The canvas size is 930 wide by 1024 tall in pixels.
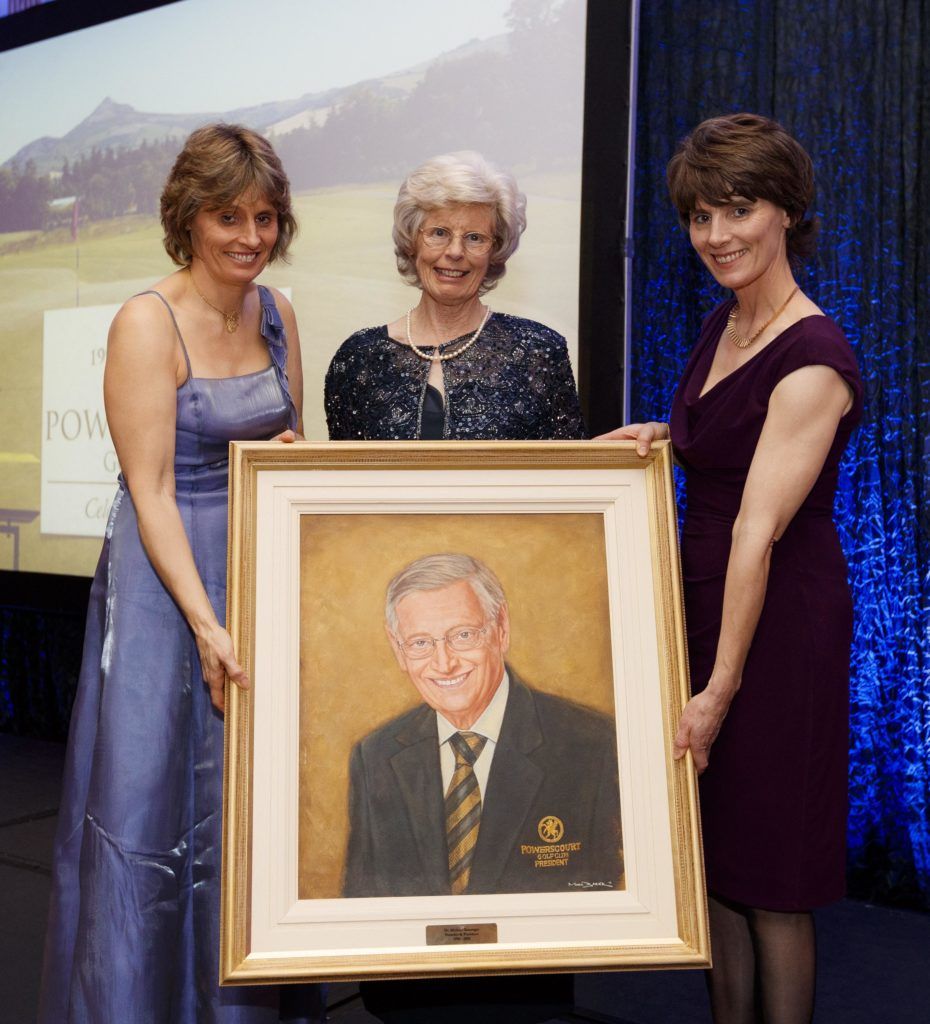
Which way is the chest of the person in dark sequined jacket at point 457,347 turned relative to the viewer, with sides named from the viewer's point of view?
facing the viewer

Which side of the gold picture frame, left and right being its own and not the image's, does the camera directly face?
front

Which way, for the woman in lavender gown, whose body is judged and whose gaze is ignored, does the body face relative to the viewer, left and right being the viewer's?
facing the viewer and to the right of the viewer

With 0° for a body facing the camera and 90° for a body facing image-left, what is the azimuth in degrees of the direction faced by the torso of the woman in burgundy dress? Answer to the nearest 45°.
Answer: approximately 45°

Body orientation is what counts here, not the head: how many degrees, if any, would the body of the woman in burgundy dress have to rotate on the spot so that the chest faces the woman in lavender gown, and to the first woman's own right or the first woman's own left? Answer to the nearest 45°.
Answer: approximately 45° to the first woman's own right

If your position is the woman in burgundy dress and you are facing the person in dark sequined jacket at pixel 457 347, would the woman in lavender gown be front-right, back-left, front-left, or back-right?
front-left

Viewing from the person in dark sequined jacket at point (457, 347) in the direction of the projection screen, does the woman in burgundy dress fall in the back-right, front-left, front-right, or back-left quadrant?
back-right

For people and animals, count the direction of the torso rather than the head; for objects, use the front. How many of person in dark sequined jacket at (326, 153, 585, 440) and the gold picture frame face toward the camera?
2

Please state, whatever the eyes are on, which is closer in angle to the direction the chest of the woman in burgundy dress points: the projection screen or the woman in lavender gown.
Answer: the woman in lavender gown

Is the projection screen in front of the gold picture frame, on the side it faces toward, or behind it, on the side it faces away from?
behind

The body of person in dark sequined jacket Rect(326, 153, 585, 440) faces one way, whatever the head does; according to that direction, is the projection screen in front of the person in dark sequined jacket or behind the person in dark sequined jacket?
behind
